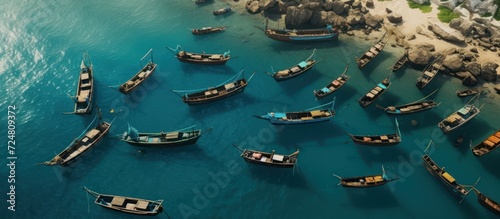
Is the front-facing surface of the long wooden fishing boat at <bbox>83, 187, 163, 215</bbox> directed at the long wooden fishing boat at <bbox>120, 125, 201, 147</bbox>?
no

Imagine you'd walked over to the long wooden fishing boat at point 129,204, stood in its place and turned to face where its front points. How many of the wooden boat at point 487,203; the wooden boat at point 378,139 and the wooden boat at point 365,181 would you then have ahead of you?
0

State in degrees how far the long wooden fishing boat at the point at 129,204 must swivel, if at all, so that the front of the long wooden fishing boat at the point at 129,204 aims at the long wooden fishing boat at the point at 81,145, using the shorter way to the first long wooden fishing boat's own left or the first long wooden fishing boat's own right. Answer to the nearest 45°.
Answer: approximately 90° to the first long wooden fishing boat's own right

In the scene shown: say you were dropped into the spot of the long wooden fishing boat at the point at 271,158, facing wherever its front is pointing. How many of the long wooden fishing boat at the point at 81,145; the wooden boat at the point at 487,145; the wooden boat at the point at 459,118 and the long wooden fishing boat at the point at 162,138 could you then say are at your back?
2

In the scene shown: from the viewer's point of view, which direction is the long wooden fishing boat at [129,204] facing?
to the viewer's left

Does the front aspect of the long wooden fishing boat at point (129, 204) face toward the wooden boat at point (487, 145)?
no

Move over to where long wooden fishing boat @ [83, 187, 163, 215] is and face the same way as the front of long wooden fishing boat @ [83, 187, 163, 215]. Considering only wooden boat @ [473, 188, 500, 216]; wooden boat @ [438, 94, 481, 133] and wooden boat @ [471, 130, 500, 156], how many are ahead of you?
0

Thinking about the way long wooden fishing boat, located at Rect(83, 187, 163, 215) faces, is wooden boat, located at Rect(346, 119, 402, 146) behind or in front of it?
behind

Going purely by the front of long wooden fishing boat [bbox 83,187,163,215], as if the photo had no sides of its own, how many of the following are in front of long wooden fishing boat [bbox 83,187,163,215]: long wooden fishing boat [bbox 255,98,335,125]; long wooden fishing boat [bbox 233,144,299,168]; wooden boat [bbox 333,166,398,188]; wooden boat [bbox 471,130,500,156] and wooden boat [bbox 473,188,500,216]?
0

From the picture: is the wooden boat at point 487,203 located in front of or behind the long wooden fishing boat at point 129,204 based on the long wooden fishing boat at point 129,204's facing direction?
behind

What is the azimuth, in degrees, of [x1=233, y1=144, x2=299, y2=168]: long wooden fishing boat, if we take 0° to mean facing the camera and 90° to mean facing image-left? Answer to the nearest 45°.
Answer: approximately 90°

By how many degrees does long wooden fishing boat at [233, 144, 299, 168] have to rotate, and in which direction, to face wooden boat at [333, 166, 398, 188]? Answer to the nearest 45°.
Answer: approximately 180°

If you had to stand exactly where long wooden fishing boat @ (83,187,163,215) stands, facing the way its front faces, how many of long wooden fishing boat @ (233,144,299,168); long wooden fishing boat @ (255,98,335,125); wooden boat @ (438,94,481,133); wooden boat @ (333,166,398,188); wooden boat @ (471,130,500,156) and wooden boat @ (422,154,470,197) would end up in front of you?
0

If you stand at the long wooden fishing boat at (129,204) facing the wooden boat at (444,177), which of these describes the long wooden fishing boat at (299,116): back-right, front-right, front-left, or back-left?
front-left
